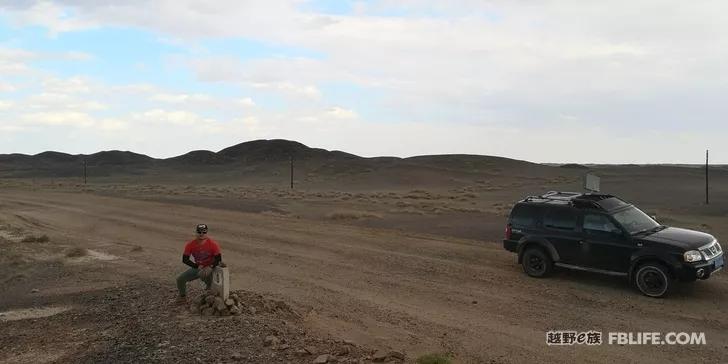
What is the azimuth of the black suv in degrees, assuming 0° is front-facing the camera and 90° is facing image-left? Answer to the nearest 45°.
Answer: approximately 315°

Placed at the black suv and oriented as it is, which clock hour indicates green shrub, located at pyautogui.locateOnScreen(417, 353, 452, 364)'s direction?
The green shrub is roughly at 2 o'clock from the black suv.

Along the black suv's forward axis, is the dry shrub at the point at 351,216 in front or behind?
behind

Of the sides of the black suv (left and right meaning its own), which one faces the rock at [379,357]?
right

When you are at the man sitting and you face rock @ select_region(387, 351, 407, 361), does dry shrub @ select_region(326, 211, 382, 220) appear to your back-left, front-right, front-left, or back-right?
back-left

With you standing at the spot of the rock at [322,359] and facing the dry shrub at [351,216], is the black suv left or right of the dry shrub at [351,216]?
right

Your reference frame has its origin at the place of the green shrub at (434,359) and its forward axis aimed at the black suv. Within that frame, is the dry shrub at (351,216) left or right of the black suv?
left

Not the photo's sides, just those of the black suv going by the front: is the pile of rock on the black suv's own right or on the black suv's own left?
on the black suv's own right

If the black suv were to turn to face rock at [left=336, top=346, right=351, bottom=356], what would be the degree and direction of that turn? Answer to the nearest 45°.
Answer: approximately 90° to its right

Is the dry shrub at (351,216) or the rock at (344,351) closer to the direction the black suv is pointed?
the rock
